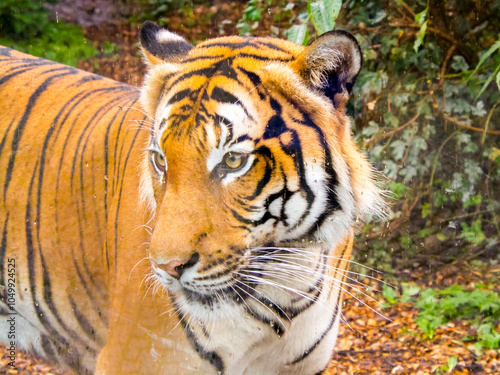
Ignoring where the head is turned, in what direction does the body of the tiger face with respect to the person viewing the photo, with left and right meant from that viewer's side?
facing the viewer and to the right of the viewer

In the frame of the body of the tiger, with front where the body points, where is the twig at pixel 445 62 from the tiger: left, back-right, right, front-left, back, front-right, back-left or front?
left

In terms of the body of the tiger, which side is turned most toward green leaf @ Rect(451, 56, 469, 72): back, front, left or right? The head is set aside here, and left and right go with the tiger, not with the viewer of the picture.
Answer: left

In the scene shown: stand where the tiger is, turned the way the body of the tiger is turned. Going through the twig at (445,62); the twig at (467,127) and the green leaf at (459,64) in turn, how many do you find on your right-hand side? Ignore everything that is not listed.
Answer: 0

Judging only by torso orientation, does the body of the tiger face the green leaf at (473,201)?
no

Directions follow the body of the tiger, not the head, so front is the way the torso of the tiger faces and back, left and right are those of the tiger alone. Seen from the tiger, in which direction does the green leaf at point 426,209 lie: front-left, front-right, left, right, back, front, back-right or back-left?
left

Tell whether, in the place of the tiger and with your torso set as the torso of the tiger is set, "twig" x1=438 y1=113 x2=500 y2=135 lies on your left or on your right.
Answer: on your left
